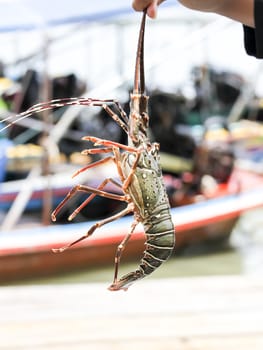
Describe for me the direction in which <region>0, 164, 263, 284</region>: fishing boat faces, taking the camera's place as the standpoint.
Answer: facing to the right of the viewer
